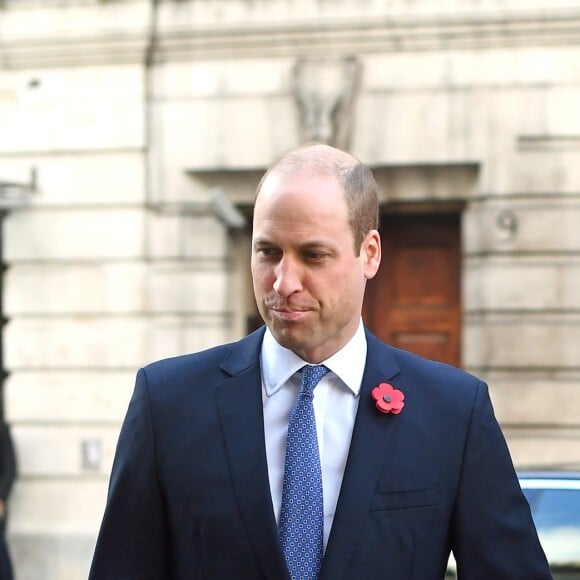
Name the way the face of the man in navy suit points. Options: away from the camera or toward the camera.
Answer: toward the camera

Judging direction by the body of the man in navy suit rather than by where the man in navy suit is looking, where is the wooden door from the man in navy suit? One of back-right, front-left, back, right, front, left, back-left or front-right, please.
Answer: back

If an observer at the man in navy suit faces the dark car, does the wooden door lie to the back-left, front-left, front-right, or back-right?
front-left

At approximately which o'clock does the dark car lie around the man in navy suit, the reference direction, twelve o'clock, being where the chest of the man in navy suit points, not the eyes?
The dark car is roughly at 7 o'clock from the man in navy suit.

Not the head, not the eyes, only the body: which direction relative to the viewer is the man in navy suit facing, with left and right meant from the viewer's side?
facing the viewer
